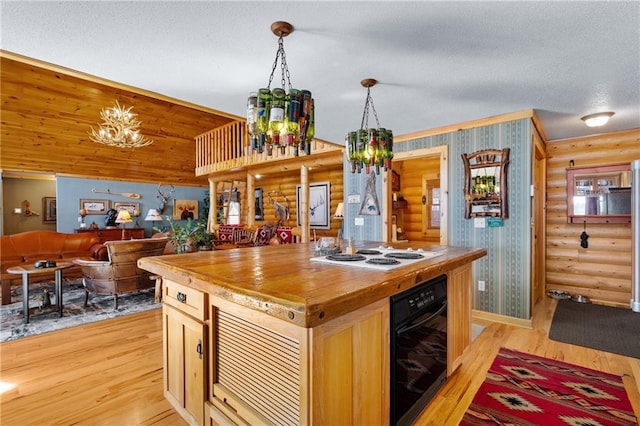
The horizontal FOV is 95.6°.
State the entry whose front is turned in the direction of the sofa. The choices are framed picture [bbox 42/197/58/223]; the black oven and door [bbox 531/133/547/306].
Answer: the framed picture

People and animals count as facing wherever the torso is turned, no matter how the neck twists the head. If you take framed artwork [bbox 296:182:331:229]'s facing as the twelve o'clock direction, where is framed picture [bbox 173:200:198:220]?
The framed picture is roughly at 2 o'clock from the framed artwork.

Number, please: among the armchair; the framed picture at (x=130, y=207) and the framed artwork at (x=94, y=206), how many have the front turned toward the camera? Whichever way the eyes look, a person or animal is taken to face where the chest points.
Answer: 2

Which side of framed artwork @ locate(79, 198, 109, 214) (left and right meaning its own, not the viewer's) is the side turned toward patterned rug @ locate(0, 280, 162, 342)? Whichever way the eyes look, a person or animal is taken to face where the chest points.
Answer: front

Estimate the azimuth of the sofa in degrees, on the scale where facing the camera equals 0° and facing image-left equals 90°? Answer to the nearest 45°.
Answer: approximately 0°

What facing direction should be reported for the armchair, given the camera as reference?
facing away from the viewer and to the left of the viewer
